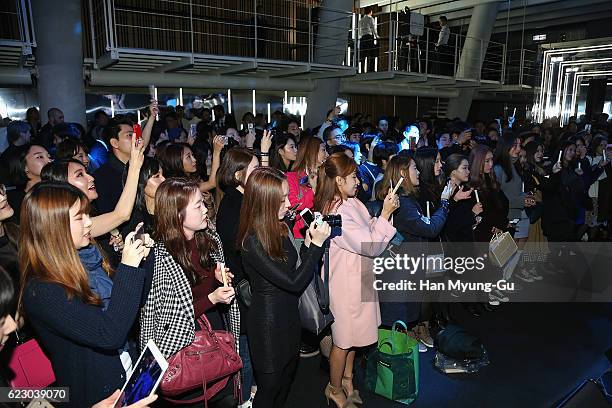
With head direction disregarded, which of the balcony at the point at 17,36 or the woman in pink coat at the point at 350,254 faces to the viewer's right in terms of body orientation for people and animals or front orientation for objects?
the woman in pink coat

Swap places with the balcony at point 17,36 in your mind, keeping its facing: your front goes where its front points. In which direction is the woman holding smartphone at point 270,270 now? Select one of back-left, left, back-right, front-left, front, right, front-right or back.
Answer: front

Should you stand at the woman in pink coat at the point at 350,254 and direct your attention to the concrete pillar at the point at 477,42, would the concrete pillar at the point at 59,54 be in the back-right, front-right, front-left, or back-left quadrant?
front-left

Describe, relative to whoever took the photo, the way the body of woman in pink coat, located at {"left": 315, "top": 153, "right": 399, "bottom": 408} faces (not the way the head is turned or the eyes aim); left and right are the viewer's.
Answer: facing to the right of the viewer

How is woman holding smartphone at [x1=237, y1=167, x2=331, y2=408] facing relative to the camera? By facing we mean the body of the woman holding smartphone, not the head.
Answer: to the viewer's right

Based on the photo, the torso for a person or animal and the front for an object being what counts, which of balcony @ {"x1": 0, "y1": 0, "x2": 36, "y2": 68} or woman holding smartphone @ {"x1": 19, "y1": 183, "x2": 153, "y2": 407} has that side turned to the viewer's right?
the woman holding smartphone

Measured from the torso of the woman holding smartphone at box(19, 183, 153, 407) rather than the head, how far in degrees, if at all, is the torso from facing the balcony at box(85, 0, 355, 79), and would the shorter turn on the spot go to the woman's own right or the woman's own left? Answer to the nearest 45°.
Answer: approximately 90° to the woman's own left

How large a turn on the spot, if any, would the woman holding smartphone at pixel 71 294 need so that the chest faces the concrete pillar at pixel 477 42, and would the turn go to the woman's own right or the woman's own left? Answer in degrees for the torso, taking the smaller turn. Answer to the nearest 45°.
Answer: approximately 45° to the woman's own left

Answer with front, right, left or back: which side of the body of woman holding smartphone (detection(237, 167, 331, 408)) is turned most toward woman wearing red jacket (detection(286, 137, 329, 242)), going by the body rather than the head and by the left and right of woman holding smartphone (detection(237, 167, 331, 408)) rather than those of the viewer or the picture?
left

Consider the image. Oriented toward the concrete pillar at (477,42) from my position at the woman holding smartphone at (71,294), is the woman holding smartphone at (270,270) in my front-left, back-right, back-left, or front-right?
front-right

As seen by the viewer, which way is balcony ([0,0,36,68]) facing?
toward the camera

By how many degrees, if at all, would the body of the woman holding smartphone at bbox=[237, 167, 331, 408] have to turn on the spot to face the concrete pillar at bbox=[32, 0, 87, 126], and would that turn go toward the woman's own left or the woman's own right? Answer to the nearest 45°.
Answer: approximately 135° to the woman's own left

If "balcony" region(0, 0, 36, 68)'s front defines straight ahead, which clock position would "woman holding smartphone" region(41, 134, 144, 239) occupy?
The woman holding smartphone is roughly at 12 o'clock from the balcony.

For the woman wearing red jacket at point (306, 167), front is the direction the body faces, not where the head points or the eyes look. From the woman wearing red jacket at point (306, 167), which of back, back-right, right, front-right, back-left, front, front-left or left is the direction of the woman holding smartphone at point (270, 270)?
right
